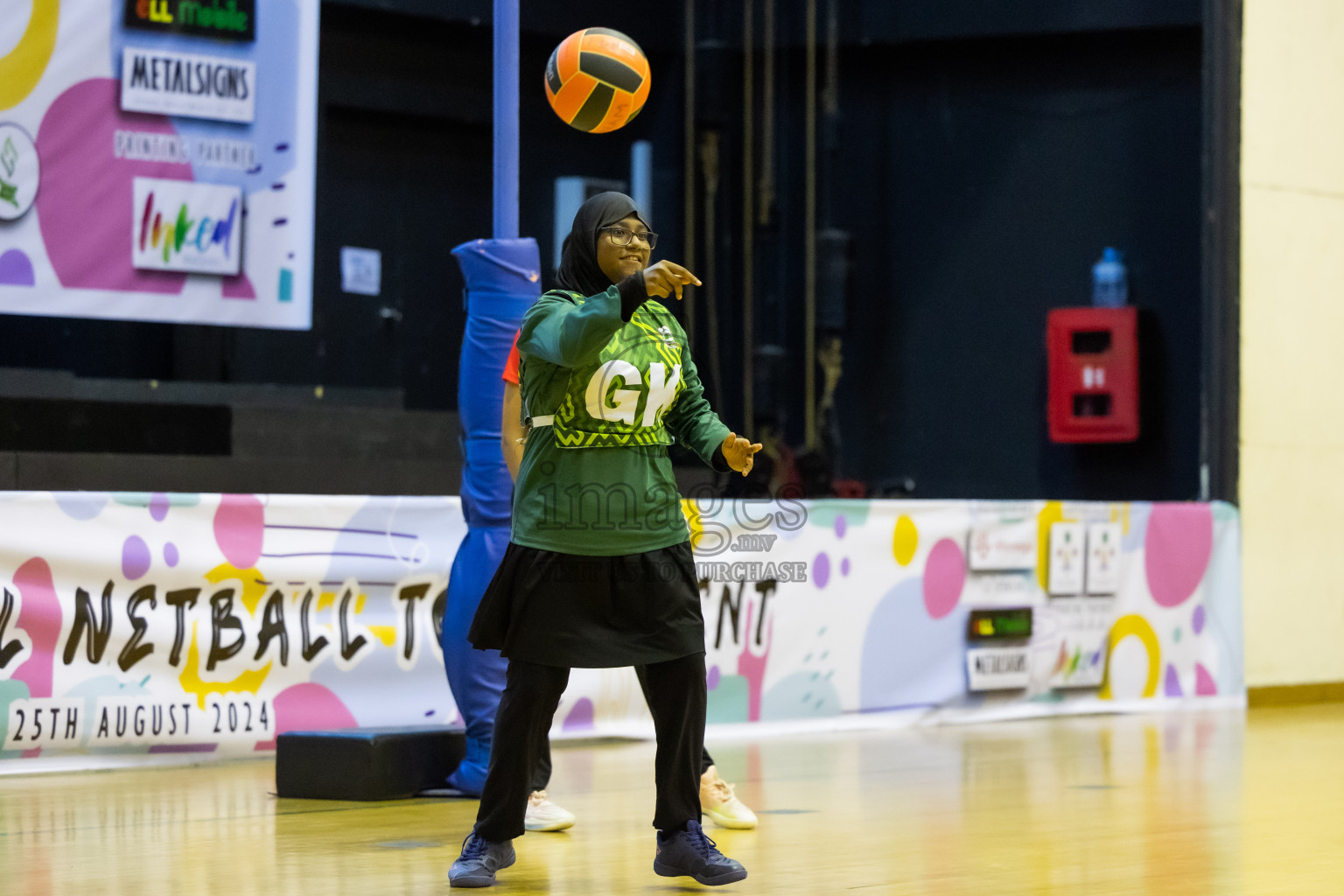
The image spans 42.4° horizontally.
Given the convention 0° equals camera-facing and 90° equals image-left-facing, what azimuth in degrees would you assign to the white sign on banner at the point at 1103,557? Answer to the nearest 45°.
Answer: approximately 0°

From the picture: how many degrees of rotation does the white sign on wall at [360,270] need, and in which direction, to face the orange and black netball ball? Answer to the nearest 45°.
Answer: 0° — it already faces it

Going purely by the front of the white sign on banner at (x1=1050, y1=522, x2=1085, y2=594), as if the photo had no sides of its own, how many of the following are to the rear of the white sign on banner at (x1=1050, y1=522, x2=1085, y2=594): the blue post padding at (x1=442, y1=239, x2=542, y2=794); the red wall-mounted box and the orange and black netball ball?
1

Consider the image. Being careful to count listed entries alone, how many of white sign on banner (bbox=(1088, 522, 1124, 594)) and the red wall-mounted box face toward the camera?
2

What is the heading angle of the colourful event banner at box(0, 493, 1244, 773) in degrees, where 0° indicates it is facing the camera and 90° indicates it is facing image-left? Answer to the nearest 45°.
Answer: approximately 0°

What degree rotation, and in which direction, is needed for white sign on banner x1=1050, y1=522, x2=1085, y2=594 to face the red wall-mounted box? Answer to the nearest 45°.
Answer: approximately 180°

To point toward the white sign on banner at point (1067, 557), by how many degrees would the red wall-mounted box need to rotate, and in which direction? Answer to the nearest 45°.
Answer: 0° — it already faces it

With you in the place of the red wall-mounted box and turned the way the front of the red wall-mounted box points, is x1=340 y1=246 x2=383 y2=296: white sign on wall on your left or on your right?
on your right

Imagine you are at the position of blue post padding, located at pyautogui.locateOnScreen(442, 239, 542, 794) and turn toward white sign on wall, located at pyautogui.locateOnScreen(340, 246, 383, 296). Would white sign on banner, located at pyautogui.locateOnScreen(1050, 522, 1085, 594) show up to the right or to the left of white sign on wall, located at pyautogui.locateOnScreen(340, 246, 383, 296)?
right
